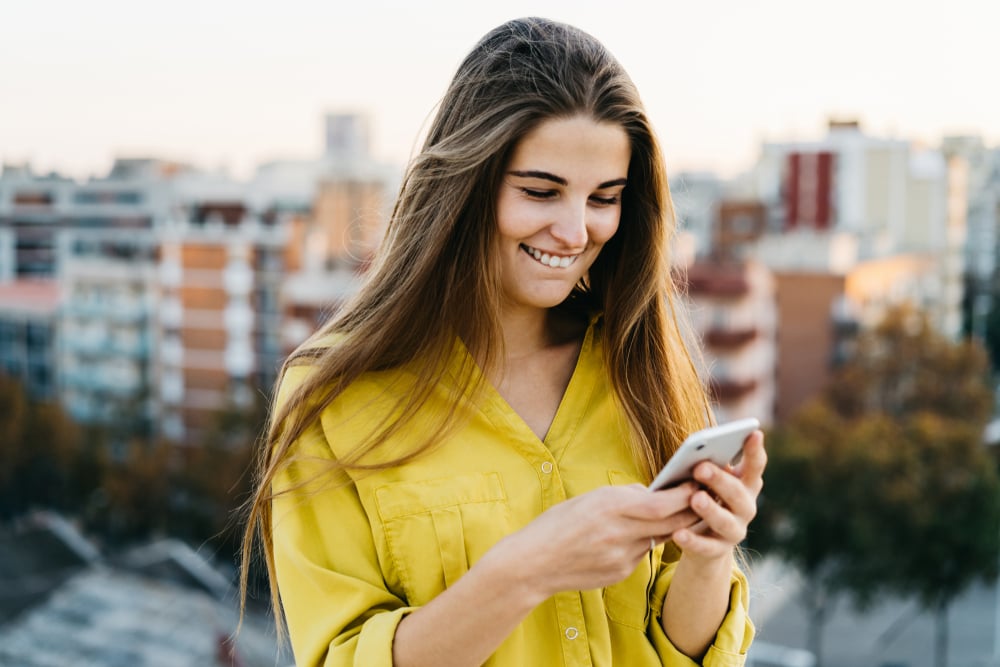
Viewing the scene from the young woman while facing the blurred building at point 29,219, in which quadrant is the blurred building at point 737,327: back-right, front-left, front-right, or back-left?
front-right

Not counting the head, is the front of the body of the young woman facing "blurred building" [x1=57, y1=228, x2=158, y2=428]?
no

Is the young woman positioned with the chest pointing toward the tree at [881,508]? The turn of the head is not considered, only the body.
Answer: no

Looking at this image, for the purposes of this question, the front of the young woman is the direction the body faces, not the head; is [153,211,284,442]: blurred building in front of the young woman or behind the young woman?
behind

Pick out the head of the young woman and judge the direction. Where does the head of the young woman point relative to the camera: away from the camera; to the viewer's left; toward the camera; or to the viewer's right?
toward the camera

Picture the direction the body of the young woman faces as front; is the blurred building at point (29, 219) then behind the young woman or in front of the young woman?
behind

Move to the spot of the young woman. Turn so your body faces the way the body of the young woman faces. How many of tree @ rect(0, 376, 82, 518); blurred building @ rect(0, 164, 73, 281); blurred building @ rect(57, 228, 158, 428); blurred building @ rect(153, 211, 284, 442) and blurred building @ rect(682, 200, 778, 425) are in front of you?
0

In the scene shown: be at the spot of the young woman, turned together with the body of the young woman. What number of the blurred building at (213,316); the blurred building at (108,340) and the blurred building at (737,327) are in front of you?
0

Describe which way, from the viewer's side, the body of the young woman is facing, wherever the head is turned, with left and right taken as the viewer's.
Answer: facing the viewer and to the right of the viewer

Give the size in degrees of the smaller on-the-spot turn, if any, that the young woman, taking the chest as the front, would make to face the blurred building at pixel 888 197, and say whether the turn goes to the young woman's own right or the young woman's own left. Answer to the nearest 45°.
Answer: approximately 135° to the young woman's own left
